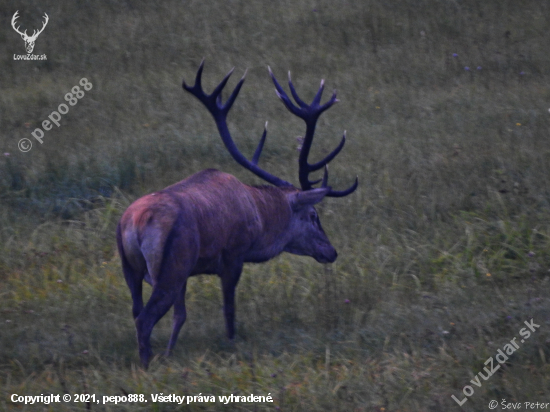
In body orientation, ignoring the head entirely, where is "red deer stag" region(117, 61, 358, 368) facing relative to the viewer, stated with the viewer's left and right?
facing away from the viewer and to the right of the viewer
